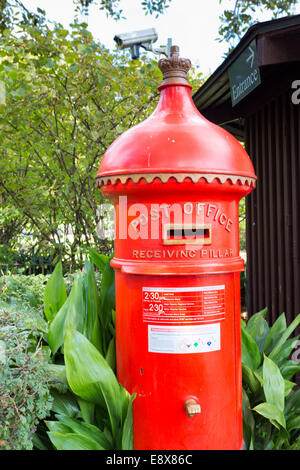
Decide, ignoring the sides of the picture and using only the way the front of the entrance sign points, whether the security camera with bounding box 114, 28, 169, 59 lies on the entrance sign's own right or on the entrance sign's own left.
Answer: on the entrance sign's own right

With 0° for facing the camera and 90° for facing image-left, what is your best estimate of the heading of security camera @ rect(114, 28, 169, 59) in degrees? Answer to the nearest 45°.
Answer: approximately 45°

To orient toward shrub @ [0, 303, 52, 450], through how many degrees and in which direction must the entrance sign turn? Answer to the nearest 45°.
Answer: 0° — it already faces it

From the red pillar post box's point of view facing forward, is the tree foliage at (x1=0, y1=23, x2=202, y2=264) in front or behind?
behind

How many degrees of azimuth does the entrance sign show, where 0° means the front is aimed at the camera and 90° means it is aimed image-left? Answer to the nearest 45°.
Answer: approximately 45°
